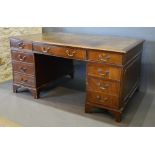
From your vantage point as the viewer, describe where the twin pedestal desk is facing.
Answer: facing the viewer and to the left of the viewer
